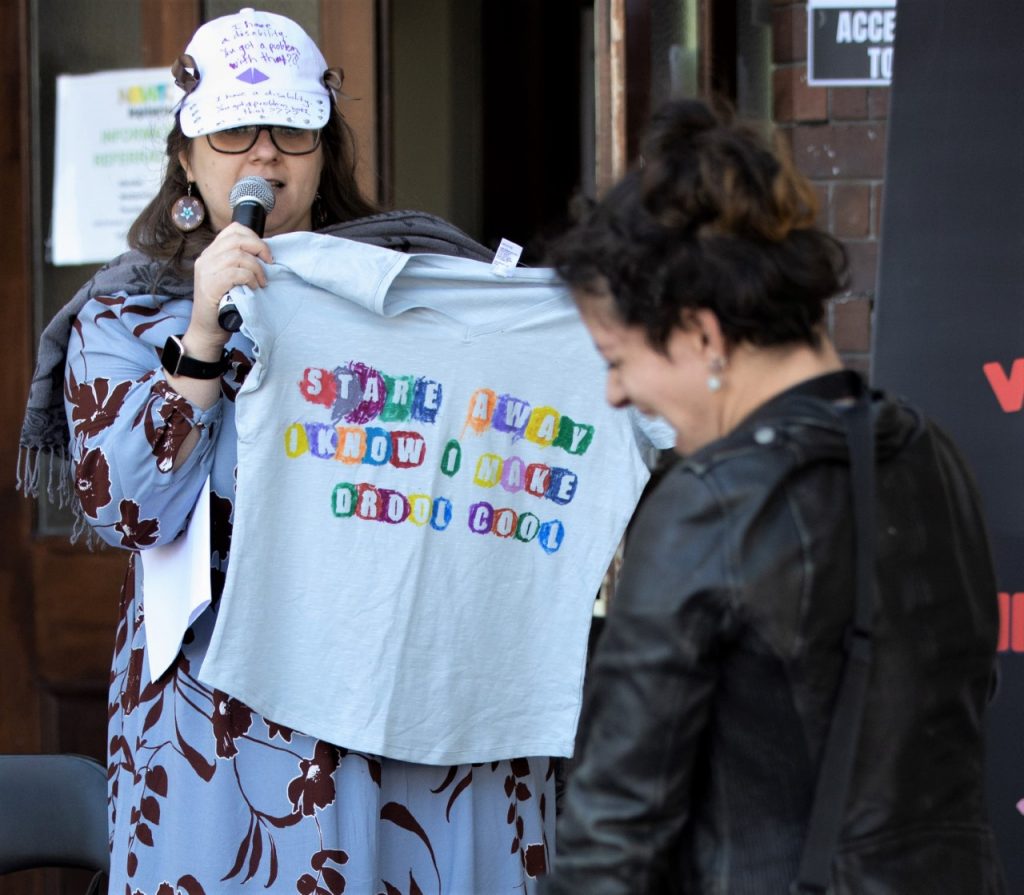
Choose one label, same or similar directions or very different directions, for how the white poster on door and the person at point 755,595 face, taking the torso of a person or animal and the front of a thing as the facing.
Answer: very different directions

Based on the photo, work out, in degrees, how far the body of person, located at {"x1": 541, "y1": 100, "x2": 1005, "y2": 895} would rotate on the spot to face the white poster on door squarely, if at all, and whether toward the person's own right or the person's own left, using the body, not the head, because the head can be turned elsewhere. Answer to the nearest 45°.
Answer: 0° — they already face it

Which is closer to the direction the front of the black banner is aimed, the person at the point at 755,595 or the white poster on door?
the person

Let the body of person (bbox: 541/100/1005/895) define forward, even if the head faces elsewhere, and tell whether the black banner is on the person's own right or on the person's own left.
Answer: on the person's own right

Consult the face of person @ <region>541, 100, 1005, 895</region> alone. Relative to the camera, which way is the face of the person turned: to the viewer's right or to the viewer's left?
to the viewer's left

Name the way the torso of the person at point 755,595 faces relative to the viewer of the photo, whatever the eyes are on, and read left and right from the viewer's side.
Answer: facing away from the viewer and to the left of the viewer

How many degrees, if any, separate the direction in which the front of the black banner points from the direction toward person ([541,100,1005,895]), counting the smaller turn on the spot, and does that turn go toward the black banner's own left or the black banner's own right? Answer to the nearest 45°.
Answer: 0° — it already faces them

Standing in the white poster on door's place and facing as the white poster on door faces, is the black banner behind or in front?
in front

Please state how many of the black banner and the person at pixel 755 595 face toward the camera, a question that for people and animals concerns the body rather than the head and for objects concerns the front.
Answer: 1

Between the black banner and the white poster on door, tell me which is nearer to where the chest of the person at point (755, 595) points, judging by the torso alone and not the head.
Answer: the white poster on door

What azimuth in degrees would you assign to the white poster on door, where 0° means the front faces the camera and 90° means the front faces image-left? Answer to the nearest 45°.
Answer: approximately 0°
